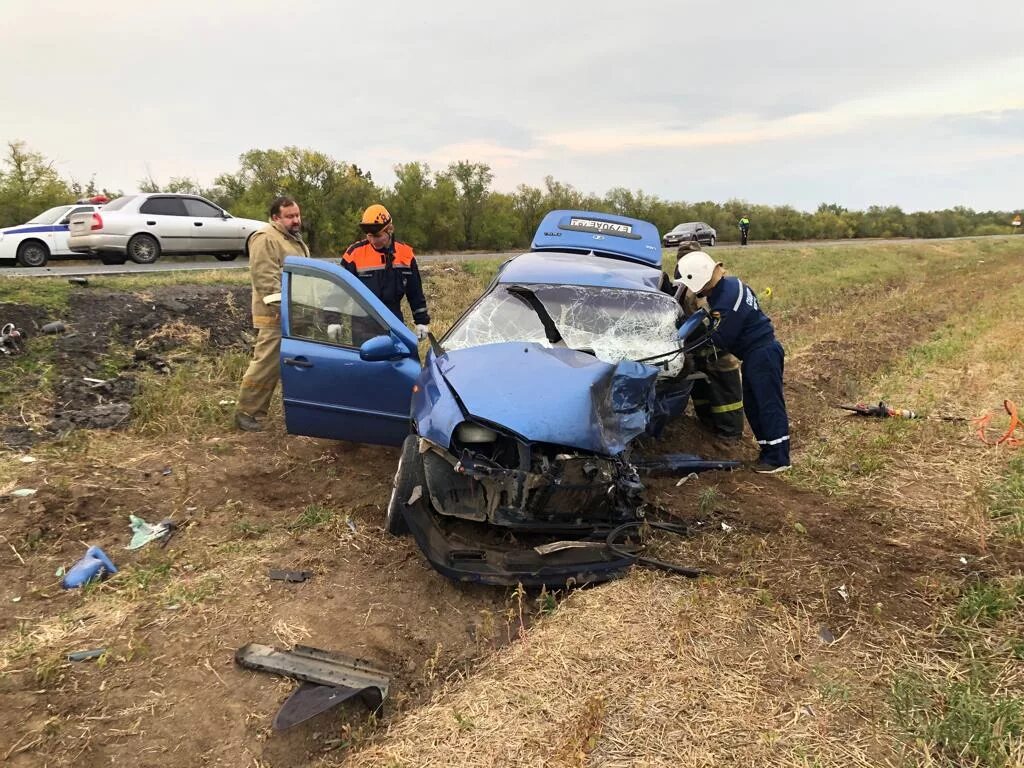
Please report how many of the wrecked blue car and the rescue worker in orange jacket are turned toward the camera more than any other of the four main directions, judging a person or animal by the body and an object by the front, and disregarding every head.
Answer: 2

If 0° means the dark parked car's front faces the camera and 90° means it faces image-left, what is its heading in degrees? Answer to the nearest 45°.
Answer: approximately 45°

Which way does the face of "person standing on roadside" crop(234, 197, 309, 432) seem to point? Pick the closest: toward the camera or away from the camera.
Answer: toward the camera

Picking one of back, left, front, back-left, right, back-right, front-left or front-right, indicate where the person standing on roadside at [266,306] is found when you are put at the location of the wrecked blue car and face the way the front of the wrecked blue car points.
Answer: back-right

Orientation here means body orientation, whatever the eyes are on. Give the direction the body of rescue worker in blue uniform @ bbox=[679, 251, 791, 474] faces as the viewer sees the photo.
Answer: to the viewer's left

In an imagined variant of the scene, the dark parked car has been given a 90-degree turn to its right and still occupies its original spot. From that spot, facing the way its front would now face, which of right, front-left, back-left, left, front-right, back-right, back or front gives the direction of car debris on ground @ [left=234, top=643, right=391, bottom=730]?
back-left

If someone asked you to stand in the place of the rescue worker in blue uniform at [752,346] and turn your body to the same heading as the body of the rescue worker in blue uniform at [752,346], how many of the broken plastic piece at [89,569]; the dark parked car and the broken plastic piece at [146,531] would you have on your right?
1

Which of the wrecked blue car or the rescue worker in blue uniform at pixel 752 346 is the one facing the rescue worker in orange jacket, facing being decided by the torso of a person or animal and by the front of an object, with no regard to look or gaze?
the rescue worker in blue uniform

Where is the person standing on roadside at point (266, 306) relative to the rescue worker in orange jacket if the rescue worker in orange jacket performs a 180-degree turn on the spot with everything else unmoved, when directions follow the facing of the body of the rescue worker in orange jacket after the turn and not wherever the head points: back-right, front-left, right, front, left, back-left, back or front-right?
left

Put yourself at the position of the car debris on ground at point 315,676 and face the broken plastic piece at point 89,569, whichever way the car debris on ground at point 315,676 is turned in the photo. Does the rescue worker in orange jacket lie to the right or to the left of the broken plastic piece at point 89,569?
right

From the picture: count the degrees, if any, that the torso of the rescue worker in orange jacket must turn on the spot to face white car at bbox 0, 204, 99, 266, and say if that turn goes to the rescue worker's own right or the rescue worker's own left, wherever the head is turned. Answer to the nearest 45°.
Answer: approximately 135° to the rescue worker's own right

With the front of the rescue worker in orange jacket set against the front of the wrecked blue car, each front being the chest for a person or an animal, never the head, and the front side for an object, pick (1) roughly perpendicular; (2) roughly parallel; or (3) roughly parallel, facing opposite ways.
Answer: roughly parallel

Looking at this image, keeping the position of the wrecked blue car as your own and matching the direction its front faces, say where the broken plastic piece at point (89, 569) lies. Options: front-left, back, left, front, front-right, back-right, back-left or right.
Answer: right

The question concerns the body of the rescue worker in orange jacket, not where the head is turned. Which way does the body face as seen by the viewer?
toward the camera

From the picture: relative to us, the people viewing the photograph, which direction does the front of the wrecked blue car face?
facing the viewer

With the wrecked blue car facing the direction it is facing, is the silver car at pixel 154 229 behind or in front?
behind

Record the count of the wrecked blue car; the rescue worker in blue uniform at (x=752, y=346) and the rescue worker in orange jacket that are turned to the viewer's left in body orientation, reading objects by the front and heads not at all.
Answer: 1
